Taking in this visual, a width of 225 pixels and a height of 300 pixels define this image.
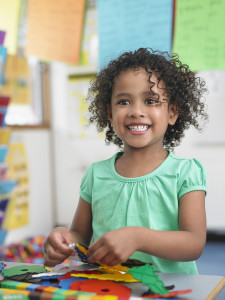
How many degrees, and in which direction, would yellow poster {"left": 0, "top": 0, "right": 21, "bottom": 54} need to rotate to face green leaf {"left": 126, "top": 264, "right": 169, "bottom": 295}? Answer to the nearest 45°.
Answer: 0° — it already faces it

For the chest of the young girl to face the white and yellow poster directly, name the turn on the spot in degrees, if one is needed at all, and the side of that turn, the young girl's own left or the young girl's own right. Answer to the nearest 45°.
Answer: approximately 135° to the young girl's own right

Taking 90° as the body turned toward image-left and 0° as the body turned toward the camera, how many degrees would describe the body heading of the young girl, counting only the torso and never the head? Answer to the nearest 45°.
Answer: approximately 45°

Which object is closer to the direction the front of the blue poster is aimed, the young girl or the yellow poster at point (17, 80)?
the young girl

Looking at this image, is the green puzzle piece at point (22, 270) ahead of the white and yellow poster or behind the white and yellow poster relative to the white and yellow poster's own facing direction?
ahead
